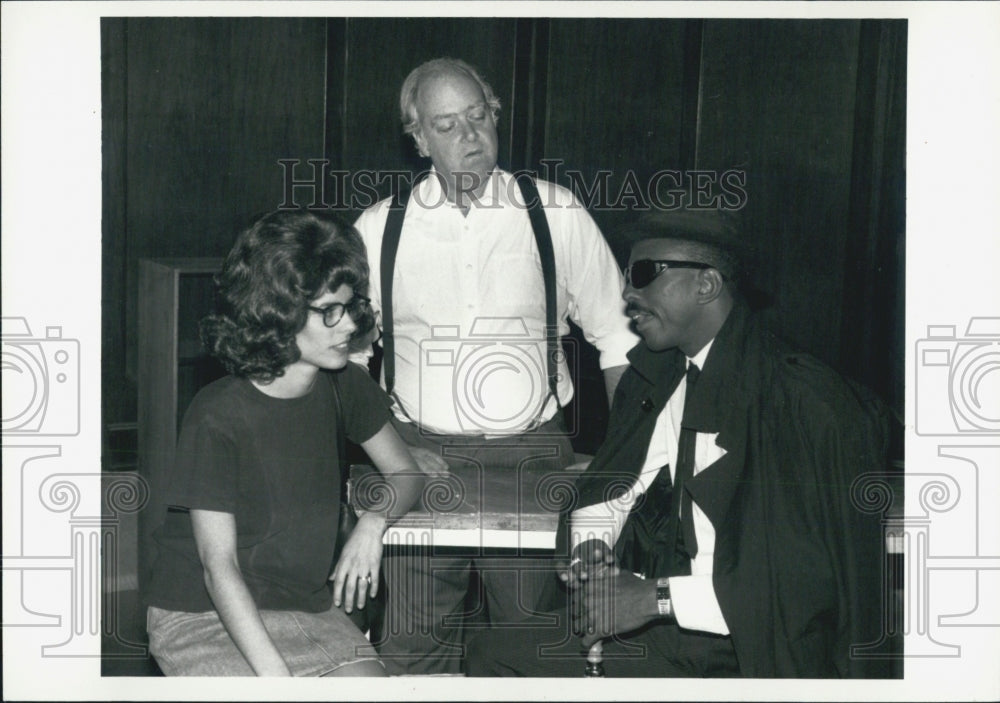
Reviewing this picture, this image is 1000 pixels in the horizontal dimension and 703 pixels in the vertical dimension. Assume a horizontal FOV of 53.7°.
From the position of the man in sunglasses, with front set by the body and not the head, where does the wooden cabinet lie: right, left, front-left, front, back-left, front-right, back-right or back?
front-right

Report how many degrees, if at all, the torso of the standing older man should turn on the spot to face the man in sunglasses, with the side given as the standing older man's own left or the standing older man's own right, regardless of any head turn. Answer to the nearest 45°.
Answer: approximately 90° to the standing older man's own left

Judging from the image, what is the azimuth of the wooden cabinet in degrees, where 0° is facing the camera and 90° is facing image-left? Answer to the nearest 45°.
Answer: approximately 315°

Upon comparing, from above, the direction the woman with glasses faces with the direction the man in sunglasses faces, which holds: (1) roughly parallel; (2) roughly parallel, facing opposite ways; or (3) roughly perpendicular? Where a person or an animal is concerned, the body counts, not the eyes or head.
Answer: roughly perpendicular

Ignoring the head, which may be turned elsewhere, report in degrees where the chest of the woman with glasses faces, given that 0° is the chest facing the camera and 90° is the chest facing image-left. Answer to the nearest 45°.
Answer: approximately 315°

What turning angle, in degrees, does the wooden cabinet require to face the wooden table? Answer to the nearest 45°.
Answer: approximately 45° to its left

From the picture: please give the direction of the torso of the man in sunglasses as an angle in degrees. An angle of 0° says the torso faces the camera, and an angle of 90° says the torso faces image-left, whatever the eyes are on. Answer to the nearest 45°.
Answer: approximately 45°

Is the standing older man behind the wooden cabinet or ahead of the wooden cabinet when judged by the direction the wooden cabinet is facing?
ahead

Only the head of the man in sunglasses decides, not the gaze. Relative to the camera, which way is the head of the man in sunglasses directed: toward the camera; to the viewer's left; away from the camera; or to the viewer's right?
to the viewer's left

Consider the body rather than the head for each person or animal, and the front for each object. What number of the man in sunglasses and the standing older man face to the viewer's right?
0

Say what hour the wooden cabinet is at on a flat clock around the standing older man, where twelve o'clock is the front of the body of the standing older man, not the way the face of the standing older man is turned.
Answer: The wooden cabinet is roughly at 3 o'clock from the standing older man.

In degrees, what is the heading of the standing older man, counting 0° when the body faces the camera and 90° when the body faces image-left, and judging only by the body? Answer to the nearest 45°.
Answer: approximately 0°

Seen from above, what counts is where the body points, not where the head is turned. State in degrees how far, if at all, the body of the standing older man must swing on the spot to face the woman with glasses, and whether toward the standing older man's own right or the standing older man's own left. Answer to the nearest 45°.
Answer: approximately 90° to the standing older man's own right
